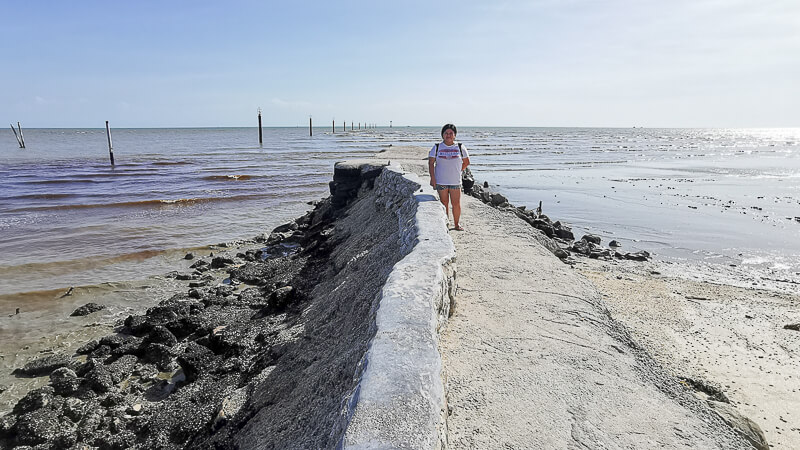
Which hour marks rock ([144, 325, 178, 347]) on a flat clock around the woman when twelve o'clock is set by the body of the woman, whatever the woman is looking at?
The rock is roughly at 2 o'clock from the woman.

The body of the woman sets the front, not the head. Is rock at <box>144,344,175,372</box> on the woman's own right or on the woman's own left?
on the woman's own right

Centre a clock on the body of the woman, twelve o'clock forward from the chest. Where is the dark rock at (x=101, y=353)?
The dark rock is roughly at 2 o'clock from the woman.

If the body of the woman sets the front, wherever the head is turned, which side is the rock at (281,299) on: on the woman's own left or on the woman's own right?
on the woman's own right

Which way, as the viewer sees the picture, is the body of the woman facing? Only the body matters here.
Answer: toward the camera

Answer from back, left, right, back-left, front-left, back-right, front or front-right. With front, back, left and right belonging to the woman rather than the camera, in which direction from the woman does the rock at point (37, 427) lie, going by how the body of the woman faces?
front-right

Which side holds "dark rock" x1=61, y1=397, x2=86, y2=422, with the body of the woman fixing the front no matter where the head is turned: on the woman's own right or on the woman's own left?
on the woman's own right

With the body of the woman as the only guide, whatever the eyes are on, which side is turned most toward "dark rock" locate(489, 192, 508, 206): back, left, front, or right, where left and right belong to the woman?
back

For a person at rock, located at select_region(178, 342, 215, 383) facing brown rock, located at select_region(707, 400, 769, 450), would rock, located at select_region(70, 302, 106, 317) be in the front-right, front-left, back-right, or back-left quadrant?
back-left

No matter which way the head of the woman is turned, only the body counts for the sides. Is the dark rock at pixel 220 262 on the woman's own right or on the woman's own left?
on the woman's own right

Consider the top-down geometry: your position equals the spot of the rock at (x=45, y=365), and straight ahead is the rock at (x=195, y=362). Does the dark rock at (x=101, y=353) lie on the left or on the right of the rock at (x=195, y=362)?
left

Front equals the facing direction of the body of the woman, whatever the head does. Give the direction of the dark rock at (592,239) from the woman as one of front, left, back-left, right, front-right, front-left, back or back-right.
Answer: back-left

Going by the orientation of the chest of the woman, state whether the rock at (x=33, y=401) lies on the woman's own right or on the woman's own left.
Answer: on the woman's own right

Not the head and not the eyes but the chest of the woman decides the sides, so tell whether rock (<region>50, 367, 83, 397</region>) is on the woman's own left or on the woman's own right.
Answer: on the woman's own right
